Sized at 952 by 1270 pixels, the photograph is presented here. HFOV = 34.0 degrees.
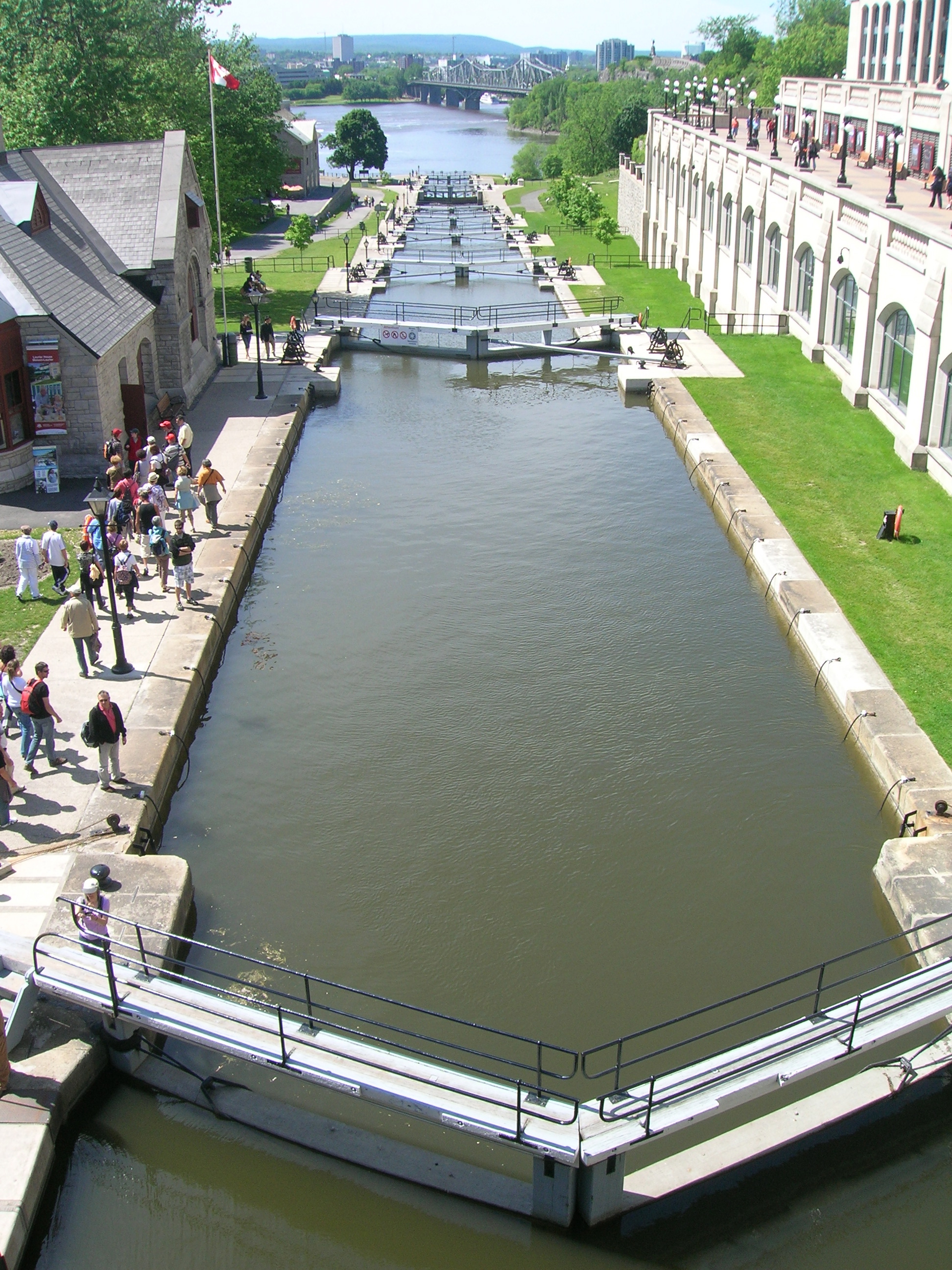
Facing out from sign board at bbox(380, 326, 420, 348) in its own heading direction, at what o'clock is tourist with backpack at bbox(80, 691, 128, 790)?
The tourist with backpack is roughly at 12 o'clock from the sign board.

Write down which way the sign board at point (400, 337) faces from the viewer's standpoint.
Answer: facing the viewer

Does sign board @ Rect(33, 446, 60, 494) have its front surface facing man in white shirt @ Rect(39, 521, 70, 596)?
yes

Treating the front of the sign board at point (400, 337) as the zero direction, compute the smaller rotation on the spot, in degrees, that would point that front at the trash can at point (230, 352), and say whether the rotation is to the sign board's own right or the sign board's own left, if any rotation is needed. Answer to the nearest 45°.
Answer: approximately 45° to the sign board's own right

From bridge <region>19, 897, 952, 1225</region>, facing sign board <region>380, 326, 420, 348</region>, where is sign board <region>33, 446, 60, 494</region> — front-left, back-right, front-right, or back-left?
front-left

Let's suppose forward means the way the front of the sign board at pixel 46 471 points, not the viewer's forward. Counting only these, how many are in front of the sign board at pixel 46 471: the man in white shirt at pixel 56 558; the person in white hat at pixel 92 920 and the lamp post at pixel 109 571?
3

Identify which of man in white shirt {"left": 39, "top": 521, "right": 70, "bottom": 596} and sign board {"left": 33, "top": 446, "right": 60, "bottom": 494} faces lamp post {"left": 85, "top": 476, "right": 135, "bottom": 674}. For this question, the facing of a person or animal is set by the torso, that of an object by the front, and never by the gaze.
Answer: the sign board

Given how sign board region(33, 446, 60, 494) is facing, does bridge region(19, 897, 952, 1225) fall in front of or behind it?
in front

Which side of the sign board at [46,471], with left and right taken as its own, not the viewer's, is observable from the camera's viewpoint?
front

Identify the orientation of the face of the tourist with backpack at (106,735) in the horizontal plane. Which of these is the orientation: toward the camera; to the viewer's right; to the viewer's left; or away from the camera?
toward the camera
